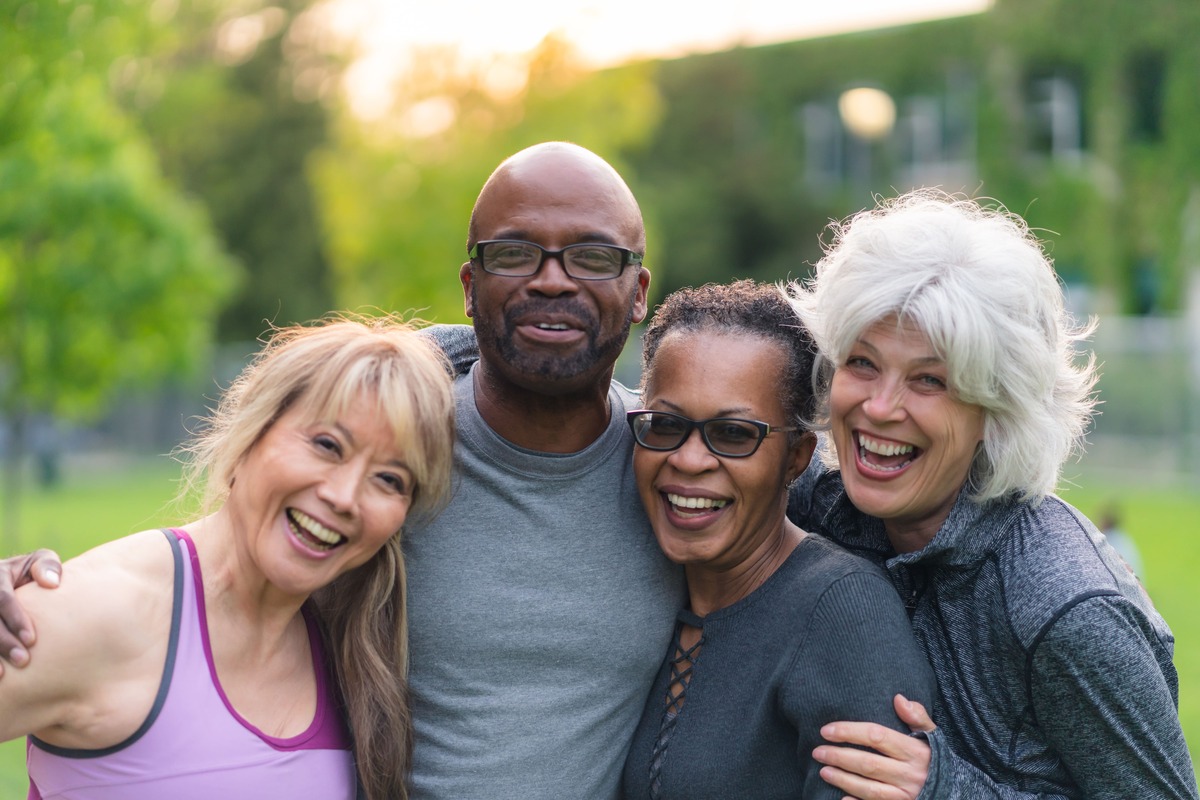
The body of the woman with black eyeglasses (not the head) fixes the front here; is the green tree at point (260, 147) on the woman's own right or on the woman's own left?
on the woman's own right

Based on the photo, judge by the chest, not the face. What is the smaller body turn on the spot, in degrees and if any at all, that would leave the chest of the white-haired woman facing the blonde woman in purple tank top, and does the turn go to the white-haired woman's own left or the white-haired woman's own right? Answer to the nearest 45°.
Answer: approximately 45° to the white-haired woman's own right

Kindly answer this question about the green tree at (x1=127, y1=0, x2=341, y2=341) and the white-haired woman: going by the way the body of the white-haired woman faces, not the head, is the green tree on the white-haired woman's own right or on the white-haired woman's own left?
on the white-haired woman's own right

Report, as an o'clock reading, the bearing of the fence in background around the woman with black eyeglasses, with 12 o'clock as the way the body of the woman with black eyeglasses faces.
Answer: The fence in background is roughly at 5 o'clock from the woman with black eyeglasses.

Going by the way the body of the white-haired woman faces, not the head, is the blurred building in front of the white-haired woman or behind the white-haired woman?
behind

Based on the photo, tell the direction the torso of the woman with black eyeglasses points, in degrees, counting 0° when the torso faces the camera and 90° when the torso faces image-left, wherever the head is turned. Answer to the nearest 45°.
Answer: approximately 45°
